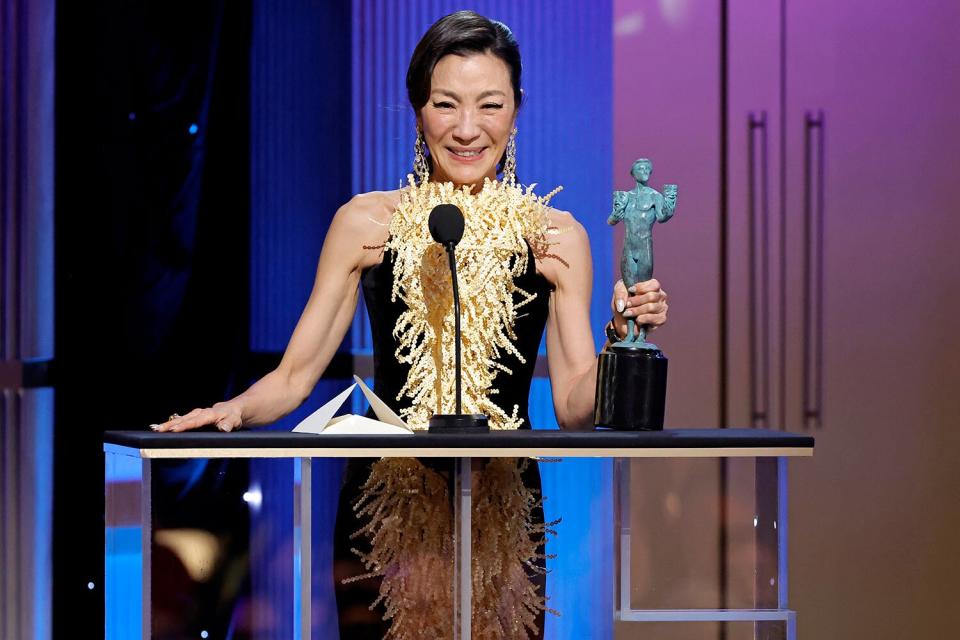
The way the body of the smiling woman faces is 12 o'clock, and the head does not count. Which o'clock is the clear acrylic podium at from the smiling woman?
The clear acrylic podium is roughly at 12 o'clock from the smiling woman.

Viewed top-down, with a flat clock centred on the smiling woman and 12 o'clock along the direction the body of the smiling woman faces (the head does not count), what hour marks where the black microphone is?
The black microphone is roughly at 12 o'clock from the smiling woman.

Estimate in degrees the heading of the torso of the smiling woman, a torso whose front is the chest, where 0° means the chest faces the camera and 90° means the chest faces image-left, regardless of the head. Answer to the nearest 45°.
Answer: approximately 0°
